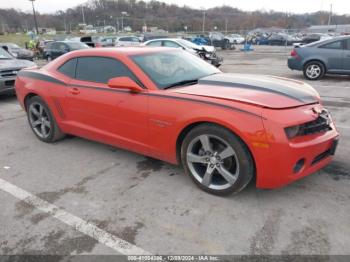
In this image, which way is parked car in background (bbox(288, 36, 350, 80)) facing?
to the viewer's right

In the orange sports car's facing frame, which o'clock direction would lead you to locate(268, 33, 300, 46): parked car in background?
The parked car in background is roughly at 8 o'clock from the orange sports car.

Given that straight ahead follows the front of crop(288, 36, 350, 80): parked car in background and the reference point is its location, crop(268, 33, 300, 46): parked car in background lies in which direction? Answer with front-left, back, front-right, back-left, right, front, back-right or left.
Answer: left

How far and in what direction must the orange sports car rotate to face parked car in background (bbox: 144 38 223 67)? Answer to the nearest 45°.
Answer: approximately 135° to its left

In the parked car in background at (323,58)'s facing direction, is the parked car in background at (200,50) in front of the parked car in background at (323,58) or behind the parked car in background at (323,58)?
behind

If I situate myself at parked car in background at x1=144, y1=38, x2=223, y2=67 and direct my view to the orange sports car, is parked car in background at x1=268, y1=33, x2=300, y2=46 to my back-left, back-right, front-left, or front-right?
back-left

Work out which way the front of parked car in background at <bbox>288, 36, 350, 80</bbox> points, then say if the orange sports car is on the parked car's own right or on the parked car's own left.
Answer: on the parked car's own right

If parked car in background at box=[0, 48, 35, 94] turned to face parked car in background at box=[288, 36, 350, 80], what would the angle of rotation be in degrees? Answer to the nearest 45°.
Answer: approximately 45° to its left

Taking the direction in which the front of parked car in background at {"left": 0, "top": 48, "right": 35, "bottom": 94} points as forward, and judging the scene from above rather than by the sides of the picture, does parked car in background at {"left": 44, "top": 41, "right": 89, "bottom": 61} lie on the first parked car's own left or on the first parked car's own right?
on the first parked car's own left

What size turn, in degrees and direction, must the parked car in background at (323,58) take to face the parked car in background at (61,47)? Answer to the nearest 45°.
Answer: approximately 180°
